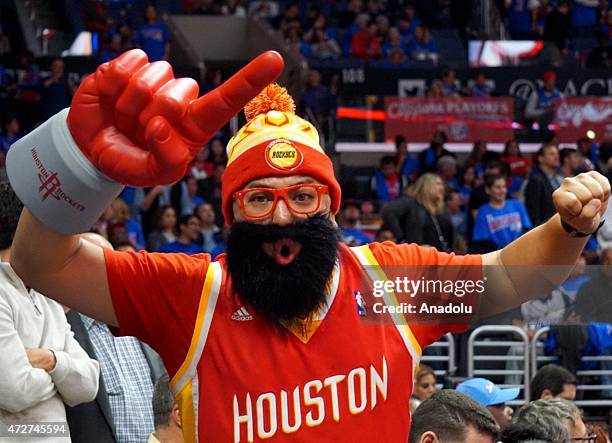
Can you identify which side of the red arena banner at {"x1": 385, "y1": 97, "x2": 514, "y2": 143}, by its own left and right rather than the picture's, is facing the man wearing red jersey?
front

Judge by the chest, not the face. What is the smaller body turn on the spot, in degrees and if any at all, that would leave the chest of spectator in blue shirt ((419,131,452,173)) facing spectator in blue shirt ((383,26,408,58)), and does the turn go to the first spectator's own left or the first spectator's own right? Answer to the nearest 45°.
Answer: approximately 135° to the first spectator's own left

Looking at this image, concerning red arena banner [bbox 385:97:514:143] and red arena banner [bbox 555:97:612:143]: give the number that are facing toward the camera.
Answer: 2

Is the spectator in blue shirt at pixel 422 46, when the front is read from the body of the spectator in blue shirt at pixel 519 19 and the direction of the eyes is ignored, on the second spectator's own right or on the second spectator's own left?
on the second spectator's own right

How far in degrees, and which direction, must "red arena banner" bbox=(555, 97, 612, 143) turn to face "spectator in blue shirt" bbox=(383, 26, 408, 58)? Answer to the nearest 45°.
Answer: approximately 135° to its right

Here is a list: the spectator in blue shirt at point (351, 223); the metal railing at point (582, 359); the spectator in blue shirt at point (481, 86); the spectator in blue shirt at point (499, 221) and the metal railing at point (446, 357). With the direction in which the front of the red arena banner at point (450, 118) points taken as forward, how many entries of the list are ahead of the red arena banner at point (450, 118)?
4

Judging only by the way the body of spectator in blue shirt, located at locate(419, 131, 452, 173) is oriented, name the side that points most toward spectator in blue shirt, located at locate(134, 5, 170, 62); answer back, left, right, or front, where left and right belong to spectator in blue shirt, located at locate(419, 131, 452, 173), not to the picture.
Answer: right
